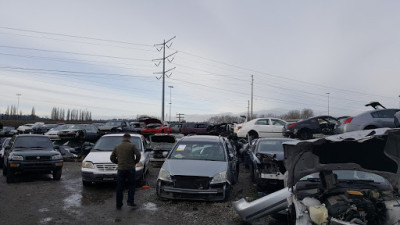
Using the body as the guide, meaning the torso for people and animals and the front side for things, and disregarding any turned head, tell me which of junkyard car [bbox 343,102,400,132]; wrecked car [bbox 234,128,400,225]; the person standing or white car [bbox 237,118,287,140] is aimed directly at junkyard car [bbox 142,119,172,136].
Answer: the person standing

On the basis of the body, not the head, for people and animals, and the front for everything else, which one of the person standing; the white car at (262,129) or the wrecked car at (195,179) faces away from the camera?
the person standing

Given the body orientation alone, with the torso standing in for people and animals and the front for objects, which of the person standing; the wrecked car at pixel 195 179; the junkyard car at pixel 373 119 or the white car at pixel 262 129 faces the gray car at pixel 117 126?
the person standing

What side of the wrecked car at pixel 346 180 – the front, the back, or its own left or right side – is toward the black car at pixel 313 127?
back

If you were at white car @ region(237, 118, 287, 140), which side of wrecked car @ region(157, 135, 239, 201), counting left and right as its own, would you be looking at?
back

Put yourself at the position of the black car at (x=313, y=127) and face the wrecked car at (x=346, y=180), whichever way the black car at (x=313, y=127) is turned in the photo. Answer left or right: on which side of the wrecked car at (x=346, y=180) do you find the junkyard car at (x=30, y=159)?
right

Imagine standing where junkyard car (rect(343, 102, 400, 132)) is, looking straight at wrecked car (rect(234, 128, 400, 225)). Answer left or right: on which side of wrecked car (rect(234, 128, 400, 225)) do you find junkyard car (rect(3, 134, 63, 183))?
right

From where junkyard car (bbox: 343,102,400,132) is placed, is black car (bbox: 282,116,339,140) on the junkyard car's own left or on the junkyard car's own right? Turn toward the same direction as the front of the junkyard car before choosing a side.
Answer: on the junkyard car's own left

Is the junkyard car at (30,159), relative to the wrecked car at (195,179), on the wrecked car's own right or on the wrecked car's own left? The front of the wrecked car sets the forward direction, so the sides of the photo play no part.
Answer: on the wrecked car's own right

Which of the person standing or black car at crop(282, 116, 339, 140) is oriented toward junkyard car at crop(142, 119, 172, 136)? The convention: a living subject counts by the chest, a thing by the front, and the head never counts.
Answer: the person standing

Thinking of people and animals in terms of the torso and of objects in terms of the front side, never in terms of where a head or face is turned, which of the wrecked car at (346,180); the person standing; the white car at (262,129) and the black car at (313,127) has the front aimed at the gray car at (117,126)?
the person standing

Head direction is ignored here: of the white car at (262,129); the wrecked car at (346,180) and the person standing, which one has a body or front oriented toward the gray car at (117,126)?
the person standing

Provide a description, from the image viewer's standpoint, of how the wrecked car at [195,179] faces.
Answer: facing the viewer

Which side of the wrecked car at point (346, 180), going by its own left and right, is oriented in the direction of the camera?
front
